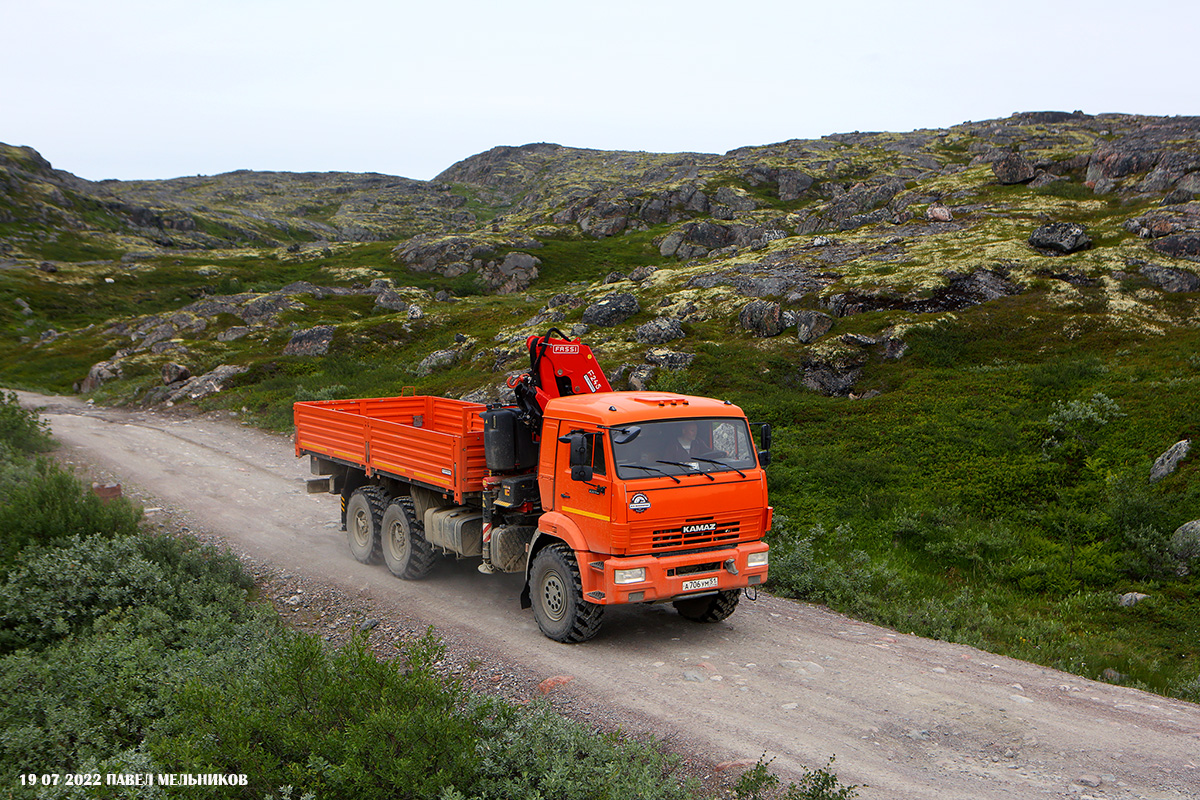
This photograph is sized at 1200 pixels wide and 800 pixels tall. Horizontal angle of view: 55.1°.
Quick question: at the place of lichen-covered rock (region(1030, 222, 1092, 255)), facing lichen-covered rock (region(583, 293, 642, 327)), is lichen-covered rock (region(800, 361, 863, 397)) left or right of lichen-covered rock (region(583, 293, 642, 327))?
left

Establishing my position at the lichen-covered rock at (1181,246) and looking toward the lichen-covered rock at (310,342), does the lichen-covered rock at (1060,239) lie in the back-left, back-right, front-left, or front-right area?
front-right

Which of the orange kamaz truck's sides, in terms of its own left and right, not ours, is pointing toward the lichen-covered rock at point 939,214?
left

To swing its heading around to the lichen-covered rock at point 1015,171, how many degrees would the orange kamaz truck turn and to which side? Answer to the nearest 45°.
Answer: approximately 90° to its left

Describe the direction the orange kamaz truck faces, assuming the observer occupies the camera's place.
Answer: facing the viewer and to the right of the viewer

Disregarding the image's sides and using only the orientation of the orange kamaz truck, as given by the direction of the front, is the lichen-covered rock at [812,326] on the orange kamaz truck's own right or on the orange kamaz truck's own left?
on the orange kamaz truck's own left

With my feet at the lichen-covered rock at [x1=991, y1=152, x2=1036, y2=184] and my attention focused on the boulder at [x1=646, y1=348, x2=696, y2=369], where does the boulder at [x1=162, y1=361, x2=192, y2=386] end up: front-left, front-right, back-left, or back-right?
front-right

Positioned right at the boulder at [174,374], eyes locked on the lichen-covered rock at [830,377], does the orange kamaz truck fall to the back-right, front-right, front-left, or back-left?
front-right

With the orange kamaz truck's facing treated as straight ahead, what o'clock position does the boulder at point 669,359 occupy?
The boulder is roughly at 8 o'clock from the orange kamaz truck.

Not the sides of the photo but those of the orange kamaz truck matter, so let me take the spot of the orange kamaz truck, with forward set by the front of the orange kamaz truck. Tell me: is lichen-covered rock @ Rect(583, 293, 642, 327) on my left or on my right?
on my left

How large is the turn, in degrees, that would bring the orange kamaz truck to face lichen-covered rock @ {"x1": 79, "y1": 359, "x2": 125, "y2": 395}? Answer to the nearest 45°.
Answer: approximately 180°

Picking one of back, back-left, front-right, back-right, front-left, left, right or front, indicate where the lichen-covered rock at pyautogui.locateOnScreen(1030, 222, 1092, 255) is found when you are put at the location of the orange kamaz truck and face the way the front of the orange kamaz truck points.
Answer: left

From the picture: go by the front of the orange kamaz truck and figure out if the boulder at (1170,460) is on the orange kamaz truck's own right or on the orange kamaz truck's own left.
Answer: on the orange kamaz truck's own left

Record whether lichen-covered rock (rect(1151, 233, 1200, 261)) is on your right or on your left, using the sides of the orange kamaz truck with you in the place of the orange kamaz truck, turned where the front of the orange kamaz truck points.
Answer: on your left

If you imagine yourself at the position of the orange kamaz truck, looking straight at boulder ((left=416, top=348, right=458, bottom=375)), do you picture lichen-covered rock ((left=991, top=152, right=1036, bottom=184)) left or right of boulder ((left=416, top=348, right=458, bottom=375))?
right
